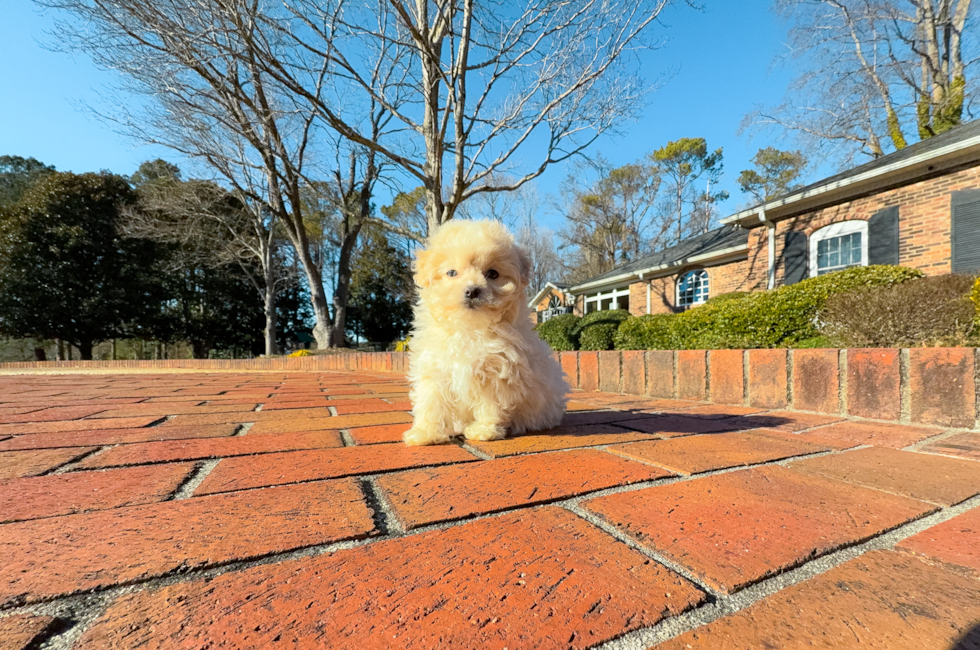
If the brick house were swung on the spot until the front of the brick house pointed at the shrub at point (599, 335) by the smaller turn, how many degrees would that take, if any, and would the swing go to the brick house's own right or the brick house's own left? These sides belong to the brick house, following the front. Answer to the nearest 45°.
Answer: approximately 90° to the brick house's own right

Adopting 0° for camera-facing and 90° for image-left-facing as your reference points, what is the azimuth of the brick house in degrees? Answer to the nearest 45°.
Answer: approximately 45°

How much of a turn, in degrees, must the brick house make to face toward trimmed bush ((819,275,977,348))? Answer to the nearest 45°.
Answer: approximately 45° to its left

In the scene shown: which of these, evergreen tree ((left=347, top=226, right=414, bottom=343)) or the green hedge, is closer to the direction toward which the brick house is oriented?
the green hedge

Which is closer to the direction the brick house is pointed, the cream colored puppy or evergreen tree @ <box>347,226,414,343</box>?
the cream colored puppy

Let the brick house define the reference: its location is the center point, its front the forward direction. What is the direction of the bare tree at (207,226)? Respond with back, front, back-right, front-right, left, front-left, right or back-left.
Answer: front-right

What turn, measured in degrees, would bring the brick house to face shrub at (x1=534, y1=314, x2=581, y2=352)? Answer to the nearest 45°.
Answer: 0° — it already faces it

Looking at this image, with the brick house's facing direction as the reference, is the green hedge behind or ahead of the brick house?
ahead
